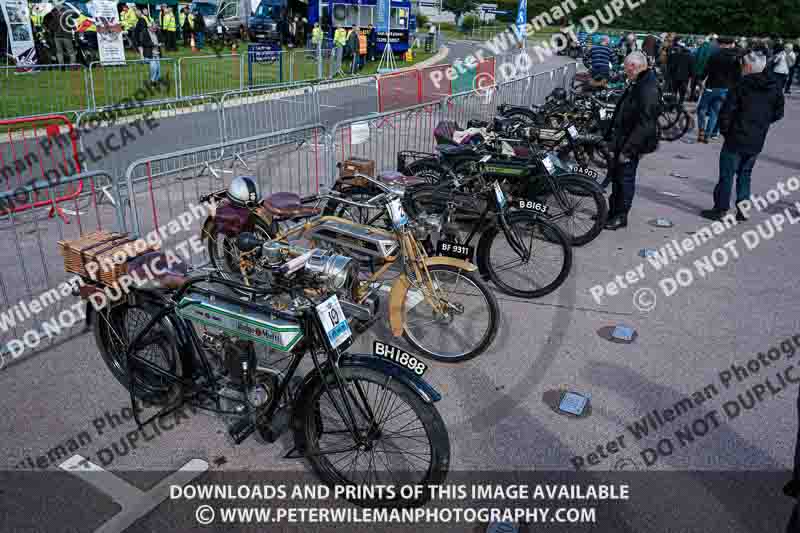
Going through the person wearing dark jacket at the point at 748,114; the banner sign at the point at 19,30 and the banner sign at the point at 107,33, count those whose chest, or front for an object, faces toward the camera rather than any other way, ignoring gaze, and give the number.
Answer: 2

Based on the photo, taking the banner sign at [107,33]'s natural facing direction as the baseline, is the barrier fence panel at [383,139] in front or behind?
in front

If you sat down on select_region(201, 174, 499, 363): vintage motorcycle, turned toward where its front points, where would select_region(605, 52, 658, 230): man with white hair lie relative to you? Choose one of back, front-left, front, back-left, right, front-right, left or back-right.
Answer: left

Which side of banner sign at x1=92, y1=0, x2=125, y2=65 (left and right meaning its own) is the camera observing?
front

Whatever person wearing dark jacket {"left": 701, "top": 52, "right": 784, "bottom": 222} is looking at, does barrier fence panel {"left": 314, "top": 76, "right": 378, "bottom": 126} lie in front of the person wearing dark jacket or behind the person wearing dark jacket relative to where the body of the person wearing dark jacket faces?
in front

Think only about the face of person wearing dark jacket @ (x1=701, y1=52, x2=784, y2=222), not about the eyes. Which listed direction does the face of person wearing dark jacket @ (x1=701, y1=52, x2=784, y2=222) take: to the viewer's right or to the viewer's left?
to the viewer's left

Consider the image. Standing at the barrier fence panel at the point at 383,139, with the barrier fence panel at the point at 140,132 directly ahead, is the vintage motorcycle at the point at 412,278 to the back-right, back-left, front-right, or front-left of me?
back-left

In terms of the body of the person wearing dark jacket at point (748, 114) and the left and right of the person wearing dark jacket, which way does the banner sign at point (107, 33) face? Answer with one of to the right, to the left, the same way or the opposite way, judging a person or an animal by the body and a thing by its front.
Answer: the opposite way

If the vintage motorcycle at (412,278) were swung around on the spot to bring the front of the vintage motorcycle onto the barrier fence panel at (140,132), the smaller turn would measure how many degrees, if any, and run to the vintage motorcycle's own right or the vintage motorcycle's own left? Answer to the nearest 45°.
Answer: approximately 180°

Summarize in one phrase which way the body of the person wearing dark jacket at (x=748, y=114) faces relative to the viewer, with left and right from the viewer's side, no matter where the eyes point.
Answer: facing away from the viewer and to the left of the viewer

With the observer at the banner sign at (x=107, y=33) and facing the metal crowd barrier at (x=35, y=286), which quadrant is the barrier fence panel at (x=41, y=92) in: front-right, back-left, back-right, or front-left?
front-right

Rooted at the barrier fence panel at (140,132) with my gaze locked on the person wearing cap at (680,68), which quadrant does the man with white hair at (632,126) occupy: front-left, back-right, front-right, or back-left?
front-right

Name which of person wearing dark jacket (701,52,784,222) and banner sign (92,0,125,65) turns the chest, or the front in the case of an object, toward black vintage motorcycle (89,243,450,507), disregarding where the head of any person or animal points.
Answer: the banner sign

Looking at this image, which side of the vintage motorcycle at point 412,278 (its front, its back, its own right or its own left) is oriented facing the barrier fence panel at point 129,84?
back

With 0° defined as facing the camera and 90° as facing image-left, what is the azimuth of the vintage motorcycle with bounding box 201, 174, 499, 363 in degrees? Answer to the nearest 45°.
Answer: approximately 315°

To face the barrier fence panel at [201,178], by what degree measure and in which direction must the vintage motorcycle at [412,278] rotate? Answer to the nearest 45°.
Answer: approximately 180°

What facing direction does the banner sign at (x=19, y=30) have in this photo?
toward the camera

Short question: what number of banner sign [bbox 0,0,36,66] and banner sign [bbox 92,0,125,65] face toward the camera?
2

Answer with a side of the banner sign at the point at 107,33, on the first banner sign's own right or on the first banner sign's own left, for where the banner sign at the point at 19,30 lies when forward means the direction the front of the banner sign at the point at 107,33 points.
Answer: on the first banner sign's own right

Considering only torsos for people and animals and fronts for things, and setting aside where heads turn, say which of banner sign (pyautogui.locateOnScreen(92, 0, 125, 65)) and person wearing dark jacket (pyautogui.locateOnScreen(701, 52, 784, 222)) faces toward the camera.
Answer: the banner sign

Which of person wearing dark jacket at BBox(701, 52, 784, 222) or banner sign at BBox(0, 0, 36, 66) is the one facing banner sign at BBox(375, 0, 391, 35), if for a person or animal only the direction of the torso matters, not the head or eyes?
the person wearing dark jacket
